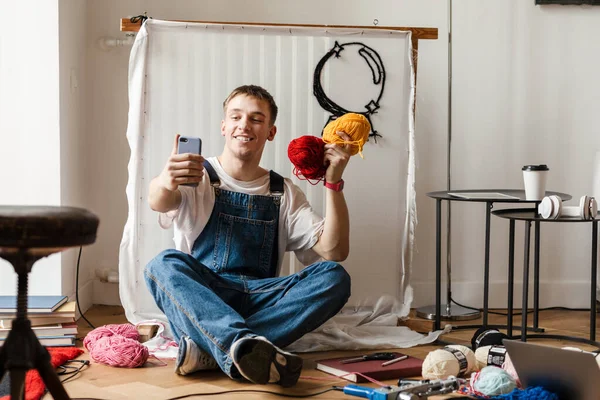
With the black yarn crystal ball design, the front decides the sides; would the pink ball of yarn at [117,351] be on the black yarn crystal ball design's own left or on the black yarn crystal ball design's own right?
on the black yarn crystal ball design's own right

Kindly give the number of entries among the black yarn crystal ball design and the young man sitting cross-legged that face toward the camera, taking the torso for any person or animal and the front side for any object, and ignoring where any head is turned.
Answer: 2

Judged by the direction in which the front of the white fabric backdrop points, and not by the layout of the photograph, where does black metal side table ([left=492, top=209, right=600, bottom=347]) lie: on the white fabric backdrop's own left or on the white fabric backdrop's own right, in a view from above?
on the white fabric backdrop's own left

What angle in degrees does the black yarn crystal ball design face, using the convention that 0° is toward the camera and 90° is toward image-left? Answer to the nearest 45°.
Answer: approximately 0°

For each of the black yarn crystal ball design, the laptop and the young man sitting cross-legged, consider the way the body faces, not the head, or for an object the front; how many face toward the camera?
2

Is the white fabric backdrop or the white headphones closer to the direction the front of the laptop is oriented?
the white headphones

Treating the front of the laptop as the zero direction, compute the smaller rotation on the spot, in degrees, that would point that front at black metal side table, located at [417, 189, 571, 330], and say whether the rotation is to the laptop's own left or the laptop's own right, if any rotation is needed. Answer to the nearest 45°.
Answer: approximately 45° to the laptop's own left

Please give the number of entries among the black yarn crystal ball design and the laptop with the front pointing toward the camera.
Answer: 1

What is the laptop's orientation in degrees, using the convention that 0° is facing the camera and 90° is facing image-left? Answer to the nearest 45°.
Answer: approximately 225°

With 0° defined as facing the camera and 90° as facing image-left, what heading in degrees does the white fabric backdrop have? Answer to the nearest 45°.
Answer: approximately 0°
